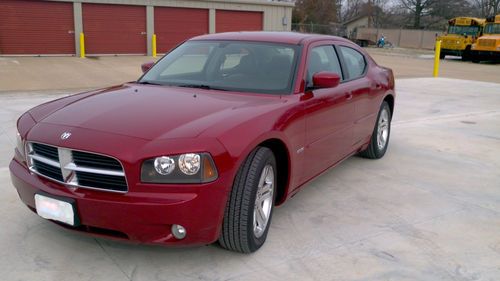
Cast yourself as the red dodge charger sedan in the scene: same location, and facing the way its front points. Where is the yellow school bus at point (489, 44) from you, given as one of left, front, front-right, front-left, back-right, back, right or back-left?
back

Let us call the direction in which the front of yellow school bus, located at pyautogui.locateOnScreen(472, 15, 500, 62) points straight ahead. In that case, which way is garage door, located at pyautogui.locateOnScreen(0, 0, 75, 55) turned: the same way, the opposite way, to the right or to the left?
to the left

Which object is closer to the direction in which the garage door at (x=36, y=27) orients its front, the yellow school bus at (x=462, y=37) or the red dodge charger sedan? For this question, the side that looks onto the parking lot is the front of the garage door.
the red dodge charger sedan

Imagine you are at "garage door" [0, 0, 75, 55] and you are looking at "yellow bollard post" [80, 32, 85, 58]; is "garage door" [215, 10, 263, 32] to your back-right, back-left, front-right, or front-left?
front-left

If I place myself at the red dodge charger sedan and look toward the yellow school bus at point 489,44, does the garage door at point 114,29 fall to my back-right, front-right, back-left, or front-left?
front-left

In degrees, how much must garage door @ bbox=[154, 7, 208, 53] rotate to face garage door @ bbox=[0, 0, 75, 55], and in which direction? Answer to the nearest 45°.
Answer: approximately 45° to its right

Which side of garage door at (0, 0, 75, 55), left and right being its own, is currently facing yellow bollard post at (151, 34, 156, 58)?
left

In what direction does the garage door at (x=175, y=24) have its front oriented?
toward the camera

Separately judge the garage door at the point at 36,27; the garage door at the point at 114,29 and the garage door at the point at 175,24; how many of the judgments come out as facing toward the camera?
3

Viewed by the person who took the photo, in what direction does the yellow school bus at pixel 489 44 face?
facing the viewer and to the left of the viewer

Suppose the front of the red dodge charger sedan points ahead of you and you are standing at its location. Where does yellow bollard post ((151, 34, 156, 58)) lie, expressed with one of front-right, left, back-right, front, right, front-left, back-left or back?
back-right

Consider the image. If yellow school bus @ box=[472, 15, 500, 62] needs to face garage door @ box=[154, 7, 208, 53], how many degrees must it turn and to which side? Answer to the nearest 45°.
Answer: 0° — it already faces it

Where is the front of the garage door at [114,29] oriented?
toward the camera

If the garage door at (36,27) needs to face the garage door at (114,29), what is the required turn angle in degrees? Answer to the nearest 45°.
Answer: approximately 90° to its left

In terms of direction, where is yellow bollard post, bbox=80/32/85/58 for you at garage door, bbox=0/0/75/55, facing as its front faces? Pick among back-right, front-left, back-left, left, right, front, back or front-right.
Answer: left
